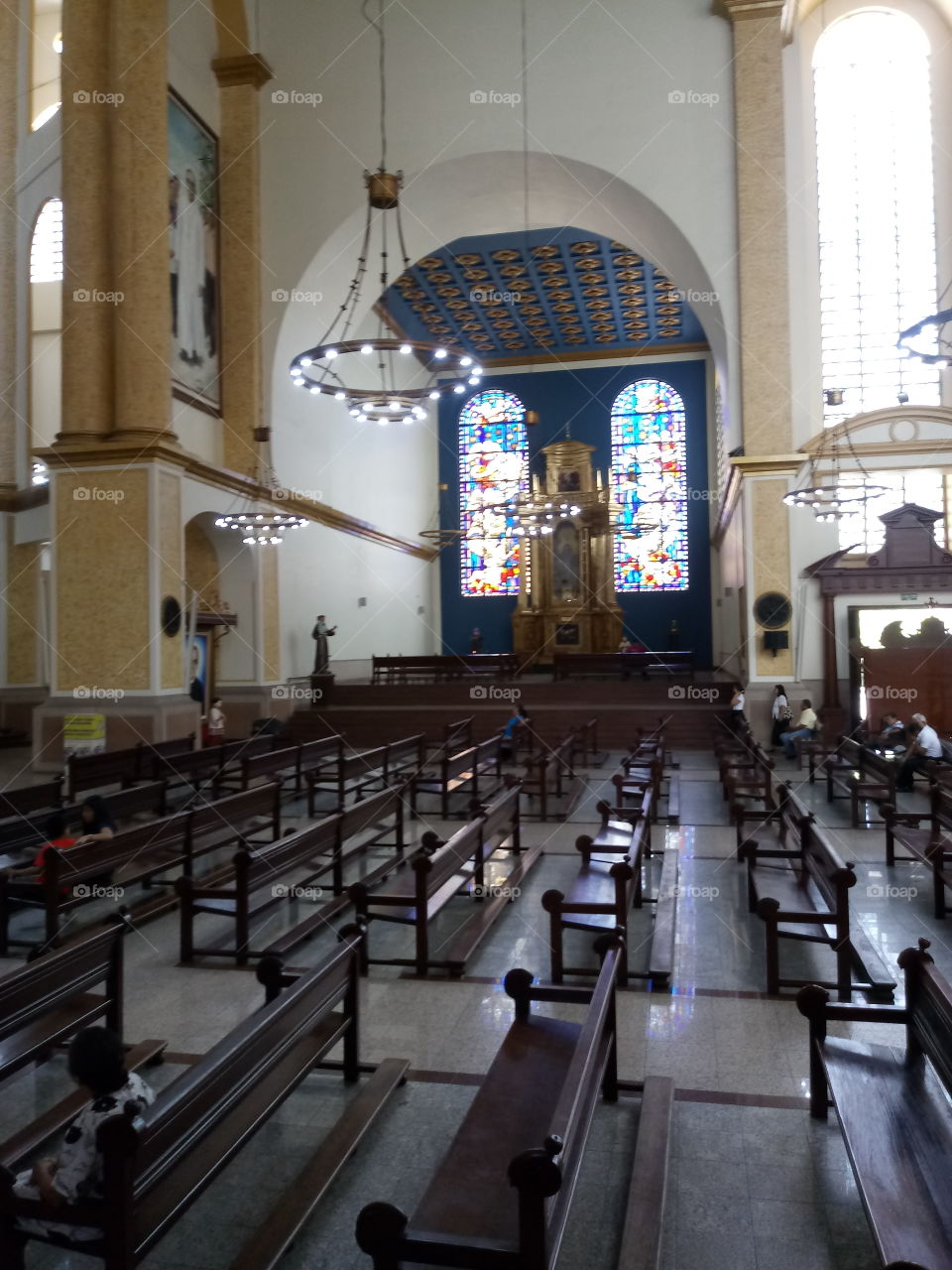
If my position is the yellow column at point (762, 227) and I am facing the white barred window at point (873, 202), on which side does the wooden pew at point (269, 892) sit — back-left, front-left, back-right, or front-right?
back-right

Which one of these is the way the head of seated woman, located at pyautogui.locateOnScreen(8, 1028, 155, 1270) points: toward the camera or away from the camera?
away from the camera

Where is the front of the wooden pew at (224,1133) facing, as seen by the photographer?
facing away from the viewer and to the left of the viewer

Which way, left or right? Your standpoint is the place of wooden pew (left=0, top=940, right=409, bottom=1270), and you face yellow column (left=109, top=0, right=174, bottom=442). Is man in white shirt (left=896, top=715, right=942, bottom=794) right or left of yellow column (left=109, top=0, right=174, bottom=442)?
right

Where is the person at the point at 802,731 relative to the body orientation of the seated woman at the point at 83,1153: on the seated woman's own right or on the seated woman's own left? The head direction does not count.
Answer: on the seated woman's own right

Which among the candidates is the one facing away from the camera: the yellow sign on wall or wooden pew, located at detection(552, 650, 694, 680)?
the wooden pew

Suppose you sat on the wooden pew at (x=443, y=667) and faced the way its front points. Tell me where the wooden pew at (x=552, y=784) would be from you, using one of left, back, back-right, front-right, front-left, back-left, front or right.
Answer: back

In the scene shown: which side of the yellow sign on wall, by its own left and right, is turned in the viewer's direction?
front

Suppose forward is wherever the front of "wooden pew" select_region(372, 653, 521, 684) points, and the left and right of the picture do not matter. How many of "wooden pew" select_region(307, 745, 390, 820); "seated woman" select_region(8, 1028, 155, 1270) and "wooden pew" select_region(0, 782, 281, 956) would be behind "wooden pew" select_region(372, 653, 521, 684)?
3

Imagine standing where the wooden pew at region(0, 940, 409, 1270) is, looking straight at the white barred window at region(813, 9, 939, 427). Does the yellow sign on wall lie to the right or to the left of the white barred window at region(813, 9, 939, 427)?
left

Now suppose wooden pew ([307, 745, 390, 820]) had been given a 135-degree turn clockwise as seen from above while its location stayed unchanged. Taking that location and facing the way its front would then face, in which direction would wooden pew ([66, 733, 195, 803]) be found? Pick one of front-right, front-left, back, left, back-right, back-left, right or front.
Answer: back

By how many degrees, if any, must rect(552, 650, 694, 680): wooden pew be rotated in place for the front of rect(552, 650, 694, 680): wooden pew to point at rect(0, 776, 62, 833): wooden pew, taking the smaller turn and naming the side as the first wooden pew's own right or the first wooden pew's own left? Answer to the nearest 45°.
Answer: approximately 180°

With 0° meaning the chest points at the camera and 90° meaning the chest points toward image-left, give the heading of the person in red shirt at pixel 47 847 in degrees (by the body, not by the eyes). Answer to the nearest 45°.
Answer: approximately 135°
